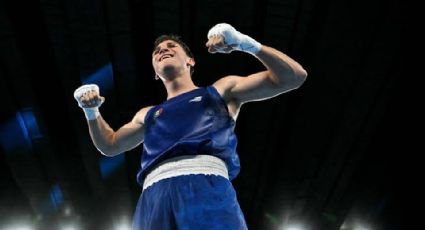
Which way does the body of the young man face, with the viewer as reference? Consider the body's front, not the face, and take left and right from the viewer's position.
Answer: facing the viewer and to the left of the viewer
